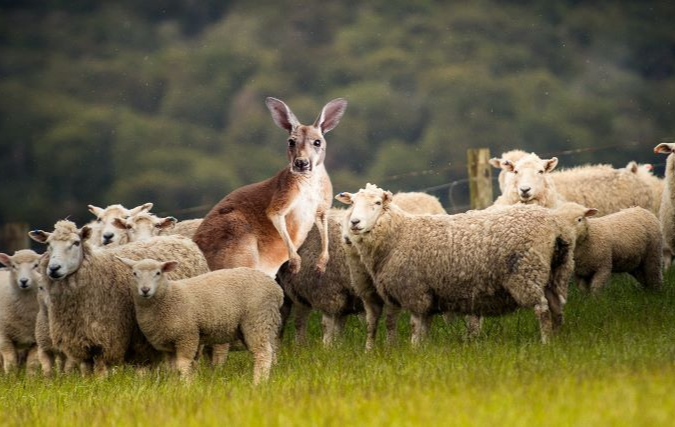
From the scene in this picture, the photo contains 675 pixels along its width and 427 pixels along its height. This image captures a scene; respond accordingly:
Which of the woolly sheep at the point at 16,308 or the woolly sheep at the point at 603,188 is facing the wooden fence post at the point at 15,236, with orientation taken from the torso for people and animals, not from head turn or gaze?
the woolly sheep at the point at 603,188

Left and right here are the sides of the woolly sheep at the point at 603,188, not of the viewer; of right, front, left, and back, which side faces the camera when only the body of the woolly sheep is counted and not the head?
left

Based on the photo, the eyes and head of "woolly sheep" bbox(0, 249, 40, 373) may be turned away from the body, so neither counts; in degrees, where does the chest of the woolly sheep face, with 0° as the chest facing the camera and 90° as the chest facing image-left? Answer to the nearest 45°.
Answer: approximately 0°

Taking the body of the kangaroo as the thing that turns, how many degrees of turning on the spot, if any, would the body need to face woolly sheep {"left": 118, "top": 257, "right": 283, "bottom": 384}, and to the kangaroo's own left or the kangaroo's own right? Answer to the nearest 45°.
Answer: approximately 45° to the kangaroo's own right

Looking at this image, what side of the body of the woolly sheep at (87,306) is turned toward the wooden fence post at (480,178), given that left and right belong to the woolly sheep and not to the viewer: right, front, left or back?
back

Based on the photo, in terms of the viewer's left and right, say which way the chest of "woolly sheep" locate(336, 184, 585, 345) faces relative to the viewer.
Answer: facing to the left of the viewer

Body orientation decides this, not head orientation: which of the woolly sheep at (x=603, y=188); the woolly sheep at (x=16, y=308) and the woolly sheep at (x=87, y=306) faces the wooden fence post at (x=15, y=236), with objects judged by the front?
the woolly sheep at (x=603, y=188)

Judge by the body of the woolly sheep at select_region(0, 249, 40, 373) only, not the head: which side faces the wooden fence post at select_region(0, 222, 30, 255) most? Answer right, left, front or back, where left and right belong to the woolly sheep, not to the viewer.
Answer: back

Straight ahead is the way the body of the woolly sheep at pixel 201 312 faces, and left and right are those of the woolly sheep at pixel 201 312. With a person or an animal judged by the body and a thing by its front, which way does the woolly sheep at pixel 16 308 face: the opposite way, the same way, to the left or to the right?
to the left

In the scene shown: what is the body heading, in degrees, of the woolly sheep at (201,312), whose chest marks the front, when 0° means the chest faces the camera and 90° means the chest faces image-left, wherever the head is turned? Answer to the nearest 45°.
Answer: approximately 90°
